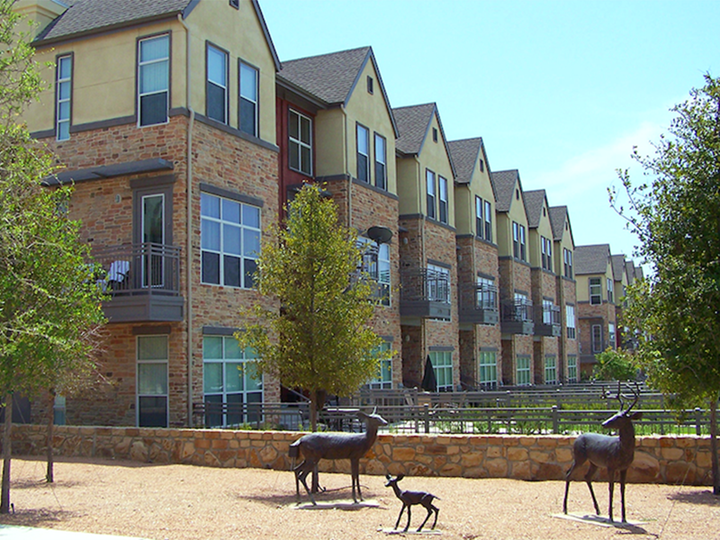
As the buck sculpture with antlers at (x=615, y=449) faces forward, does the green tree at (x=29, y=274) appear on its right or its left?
on its right

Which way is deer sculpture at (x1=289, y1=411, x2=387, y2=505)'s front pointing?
to the viewer's right

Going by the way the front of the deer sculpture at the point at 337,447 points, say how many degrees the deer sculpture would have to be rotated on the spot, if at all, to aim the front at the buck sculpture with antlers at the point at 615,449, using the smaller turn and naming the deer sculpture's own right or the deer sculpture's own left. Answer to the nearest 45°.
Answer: approximately 45° to the deer sculpture's own right

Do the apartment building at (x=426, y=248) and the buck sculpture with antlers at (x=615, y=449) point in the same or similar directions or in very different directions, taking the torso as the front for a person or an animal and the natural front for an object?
same or similar directions

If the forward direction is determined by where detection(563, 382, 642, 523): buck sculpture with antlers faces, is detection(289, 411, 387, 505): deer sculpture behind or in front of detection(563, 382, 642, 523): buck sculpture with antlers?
behind

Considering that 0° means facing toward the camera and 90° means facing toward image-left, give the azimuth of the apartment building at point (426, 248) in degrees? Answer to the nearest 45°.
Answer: approximately 315°

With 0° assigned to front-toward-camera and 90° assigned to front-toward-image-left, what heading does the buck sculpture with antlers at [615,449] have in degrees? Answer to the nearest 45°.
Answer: approximately 315°

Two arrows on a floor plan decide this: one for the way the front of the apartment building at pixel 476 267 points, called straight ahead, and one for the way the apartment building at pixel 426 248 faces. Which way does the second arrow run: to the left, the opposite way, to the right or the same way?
the same way

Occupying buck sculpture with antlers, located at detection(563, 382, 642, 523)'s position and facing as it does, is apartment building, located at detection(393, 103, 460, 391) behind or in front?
behind

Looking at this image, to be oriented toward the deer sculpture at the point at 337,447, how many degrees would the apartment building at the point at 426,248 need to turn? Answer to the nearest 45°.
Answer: approximately 45° to its right

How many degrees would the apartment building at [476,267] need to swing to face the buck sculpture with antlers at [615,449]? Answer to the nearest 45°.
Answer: approximately 45° to its right

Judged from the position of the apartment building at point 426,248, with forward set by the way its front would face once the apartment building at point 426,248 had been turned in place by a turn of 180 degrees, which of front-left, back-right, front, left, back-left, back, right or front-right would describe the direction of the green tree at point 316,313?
back-left

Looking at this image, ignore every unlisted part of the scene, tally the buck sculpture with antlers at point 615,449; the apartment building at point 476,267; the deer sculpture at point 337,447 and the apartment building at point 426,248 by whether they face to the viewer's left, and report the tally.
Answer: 0

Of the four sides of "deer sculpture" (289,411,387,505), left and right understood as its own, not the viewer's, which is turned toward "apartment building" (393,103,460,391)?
left

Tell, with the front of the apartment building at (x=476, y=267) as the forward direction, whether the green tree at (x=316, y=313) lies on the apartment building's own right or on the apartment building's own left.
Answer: on the apartment building's own right

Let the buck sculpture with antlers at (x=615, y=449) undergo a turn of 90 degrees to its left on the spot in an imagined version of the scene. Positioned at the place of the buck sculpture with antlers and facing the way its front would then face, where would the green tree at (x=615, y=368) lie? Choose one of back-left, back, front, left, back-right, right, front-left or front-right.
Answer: front-left
